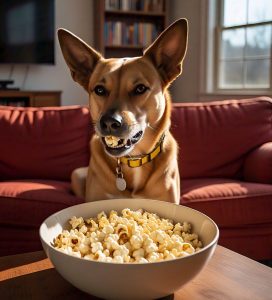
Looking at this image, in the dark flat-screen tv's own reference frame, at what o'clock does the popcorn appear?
The popcorn is roughly at 12 o'clock from the dark flat-screen tv.

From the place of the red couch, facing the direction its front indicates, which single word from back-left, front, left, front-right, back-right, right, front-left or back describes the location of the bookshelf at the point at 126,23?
back

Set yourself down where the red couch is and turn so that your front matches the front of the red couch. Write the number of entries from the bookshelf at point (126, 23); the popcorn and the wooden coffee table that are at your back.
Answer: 1

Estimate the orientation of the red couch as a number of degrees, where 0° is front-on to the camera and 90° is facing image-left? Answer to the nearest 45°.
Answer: approximately 0°

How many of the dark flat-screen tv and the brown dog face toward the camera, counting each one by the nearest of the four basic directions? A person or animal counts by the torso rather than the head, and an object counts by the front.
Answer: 2

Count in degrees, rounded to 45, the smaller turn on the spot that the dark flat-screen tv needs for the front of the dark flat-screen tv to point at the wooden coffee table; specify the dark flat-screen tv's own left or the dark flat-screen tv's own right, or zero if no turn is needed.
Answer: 0° — it already faces it

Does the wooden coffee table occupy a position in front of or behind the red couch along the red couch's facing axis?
in front

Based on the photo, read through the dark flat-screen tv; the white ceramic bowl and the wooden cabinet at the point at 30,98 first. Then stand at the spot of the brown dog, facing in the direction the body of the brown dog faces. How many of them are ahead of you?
1

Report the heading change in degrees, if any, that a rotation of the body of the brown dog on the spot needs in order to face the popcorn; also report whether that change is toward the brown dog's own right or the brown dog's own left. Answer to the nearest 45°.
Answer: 0° — it already faces it

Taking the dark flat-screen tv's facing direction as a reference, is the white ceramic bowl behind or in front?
in front

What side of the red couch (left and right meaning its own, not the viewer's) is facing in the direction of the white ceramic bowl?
front

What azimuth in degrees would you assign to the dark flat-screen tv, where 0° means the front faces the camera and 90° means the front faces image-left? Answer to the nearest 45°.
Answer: approximately 0°

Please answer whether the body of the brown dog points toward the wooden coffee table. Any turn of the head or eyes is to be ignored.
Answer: yes

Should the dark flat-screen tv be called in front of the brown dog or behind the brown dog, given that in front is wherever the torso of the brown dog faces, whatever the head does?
behind
